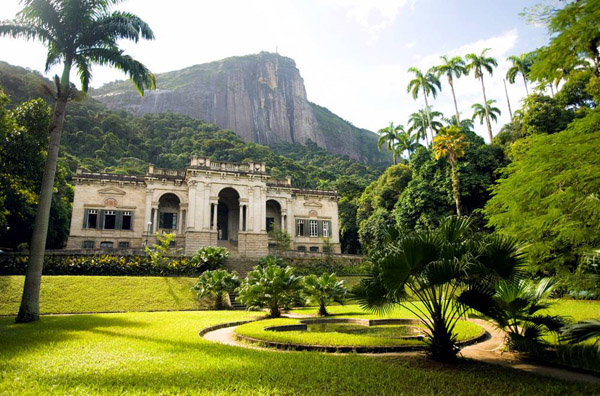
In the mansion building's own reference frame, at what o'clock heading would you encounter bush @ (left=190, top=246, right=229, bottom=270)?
The bush is roughly at 1 o'clock from the mansion building.

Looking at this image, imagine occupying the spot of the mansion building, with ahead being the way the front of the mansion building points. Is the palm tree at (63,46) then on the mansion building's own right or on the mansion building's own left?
on the mansion building's own right

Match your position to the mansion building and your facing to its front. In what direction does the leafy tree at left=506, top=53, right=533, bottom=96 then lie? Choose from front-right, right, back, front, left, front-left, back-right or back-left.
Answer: front-left

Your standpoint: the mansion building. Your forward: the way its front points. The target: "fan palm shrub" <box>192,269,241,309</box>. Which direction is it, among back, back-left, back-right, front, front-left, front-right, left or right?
front-right

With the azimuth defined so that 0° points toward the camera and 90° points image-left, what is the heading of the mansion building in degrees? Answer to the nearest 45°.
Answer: approximately 315°
